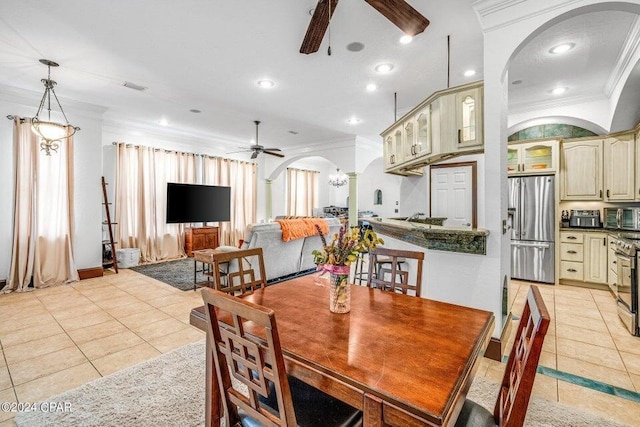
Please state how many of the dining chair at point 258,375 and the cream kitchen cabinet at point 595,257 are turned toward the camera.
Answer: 1

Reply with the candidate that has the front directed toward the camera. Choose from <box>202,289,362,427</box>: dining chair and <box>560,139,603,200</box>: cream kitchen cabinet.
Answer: the cream kitchen cabinet

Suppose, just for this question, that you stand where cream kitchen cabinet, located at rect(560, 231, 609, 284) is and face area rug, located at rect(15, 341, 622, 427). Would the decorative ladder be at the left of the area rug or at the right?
right

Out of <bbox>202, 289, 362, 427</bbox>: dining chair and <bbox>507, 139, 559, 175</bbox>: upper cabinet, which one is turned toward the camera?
the upper cabinet

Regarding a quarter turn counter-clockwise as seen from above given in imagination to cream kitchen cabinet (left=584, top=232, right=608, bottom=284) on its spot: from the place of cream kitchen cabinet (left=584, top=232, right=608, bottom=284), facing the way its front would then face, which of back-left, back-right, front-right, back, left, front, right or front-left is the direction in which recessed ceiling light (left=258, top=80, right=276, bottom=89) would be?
back-right

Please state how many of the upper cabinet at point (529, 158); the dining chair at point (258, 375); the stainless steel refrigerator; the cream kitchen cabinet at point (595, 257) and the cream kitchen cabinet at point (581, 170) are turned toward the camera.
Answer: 4

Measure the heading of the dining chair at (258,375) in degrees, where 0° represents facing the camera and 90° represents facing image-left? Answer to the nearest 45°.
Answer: approximately 225°

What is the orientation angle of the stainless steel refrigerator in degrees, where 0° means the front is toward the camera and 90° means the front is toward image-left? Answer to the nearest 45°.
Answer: approximately 0°

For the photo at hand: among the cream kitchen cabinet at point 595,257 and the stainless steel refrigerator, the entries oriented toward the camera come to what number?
2

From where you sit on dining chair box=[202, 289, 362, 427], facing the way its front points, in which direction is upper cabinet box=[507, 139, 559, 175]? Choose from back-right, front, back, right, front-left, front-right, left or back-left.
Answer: front

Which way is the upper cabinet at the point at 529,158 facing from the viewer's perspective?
toward the camera

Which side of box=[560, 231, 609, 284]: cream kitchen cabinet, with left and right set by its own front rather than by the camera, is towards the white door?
right

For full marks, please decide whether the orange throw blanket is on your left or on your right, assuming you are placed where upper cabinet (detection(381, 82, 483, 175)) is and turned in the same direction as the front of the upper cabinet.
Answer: on your right

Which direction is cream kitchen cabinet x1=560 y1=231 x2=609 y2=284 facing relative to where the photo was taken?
toward the camera

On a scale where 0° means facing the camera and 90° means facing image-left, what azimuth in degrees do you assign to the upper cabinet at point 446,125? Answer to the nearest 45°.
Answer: approximately 45°

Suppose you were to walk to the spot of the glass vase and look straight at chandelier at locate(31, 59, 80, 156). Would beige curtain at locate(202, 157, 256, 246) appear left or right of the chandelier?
right

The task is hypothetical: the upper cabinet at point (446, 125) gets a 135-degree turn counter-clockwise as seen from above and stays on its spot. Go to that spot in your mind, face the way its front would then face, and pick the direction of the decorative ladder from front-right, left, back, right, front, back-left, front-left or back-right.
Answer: back
